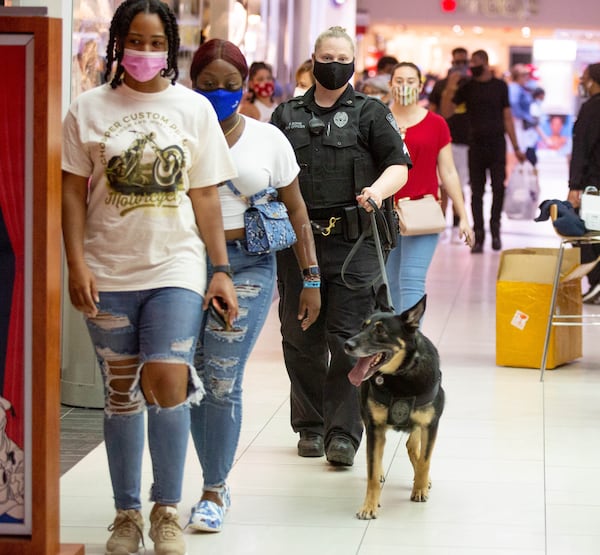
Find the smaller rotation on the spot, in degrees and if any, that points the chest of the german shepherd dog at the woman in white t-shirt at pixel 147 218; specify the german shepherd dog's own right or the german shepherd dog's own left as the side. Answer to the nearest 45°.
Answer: approximately 45° to the german shepherd dog's own right

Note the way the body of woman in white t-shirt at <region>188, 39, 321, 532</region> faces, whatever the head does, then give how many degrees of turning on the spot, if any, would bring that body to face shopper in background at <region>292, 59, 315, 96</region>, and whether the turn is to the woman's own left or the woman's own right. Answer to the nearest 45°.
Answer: approximately 180°

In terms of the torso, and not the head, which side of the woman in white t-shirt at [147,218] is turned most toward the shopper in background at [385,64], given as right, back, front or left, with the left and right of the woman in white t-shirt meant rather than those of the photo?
back

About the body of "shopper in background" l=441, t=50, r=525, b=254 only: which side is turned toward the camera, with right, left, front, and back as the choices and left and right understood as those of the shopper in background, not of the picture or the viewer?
front

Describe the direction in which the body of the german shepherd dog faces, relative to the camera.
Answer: toward the camera

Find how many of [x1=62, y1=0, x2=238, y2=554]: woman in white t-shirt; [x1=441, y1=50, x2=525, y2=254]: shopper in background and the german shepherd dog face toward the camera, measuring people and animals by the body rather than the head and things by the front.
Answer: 3

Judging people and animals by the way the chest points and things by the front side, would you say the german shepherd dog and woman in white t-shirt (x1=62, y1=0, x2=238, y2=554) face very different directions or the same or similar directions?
same or similar directions

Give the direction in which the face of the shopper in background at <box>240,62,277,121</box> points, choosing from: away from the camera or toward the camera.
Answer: toward the camera

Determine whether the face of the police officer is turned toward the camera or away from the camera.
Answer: toward the camera

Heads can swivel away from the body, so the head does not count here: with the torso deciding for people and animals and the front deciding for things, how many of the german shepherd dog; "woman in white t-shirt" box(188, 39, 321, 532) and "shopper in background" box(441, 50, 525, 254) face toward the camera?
3

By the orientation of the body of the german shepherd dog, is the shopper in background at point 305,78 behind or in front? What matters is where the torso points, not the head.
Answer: behind

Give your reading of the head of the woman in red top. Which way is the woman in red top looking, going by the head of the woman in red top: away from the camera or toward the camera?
toward the camera

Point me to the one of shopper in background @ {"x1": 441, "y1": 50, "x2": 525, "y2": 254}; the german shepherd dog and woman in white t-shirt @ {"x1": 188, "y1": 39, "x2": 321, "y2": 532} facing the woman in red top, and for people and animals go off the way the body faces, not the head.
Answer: the shopper in background

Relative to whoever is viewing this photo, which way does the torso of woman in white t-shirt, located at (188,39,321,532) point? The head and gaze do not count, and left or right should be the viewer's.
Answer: facing the viewer
